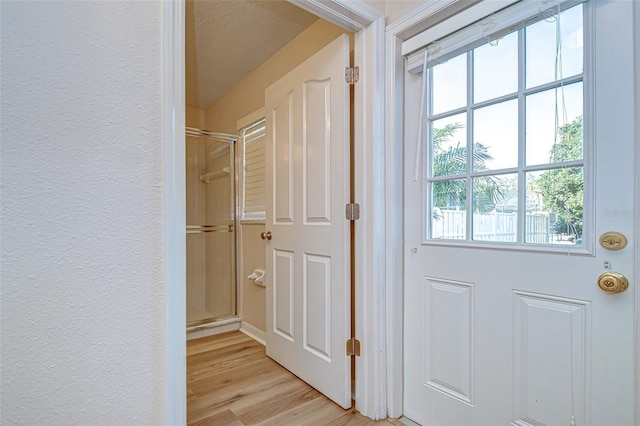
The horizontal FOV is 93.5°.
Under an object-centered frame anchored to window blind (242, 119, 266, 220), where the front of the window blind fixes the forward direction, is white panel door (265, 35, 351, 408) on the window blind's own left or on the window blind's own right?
on the window blind's own left

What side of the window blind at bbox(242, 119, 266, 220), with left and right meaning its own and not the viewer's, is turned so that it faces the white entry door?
left

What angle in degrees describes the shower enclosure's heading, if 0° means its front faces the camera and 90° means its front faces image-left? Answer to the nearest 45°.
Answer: approximately 315°

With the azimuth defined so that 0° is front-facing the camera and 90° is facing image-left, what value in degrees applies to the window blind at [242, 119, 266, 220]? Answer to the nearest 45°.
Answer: approximately 45°

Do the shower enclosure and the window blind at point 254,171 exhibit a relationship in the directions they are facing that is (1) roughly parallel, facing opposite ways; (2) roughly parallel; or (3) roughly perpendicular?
roughly perpendicular
